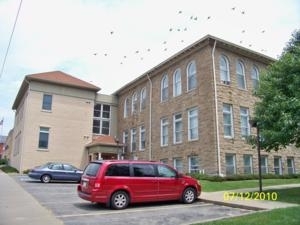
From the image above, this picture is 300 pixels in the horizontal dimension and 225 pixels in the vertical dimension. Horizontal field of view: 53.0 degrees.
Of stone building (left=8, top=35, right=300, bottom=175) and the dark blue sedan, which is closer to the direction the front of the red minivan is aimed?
the stone building

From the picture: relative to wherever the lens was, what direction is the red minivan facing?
facing away from the viewer and to the right of the viewer

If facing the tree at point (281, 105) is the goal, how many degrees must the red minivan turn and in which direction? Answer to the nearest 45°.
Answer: approximately 45° to its right

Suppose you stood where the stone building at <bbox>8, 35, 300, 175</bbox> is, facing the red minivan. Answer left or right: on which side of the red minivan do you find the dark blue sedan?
right

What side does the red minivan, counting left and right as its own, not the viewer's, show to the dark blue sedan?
left

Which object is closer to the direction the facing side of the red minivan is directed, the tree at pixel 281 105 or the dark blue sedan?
the tree
